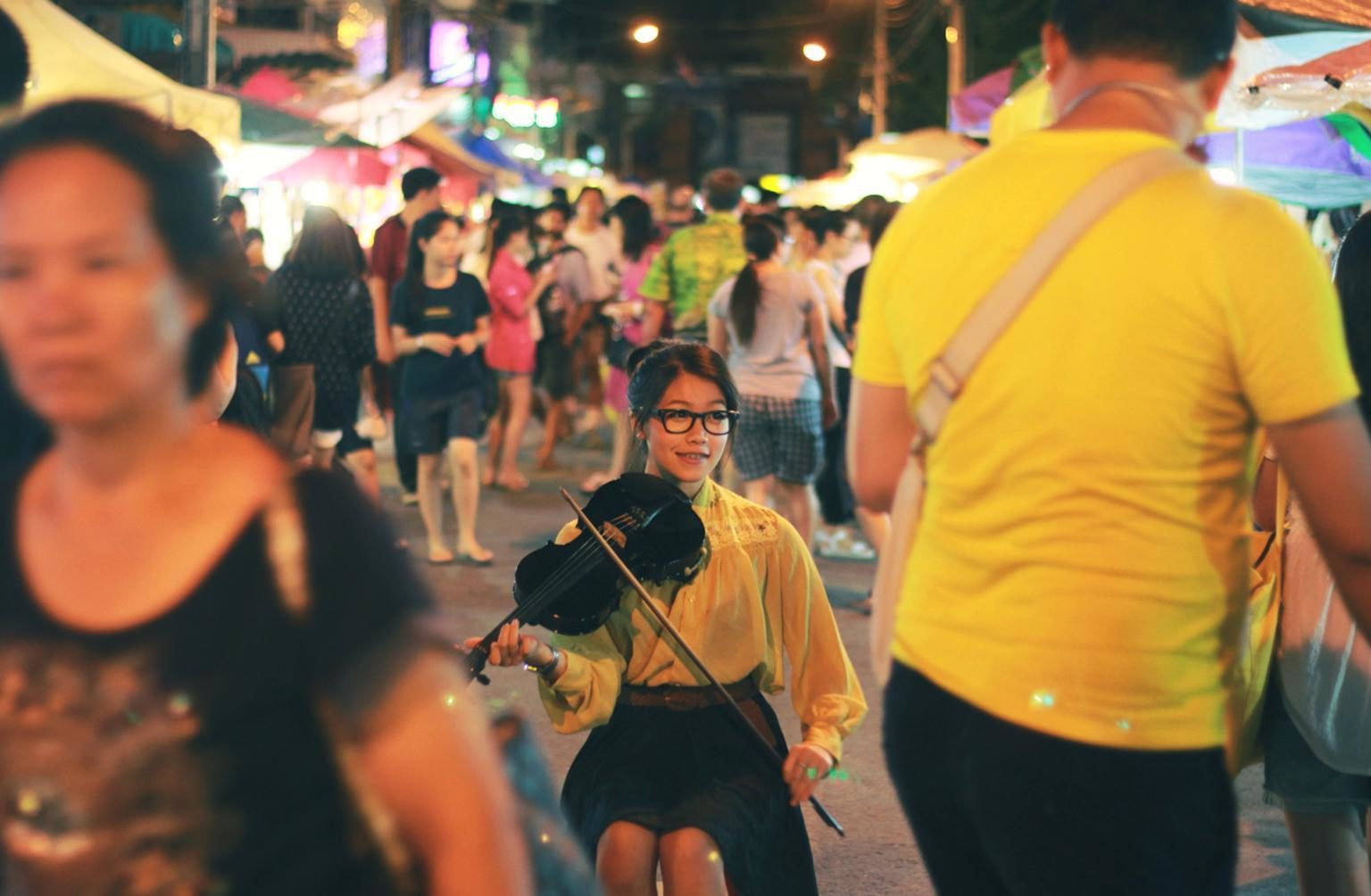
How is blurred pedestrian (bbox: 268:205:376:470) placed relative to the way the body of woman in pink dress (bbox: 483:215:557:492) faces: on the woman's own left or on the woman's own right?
on the woman's own right

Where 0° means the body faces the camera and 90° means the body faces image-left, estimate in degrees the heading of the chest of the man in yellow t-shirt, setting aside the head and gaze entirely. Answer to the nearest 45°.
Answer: approximately 180°

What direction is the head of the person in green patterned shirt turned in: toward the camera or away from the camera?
away from the camera

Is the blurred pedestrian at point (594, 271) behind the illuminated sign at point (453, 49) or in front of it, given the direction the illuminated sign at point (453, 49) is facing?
in front

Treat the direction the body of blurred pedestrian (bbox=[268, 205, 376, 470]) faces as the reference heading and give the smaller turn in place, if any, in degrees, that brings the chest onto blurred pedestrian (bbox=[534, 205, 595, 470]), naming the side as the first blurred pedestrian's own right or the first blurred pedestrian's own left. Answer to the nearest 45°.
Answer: approximately 45° to the first blurred pedestrian's own right

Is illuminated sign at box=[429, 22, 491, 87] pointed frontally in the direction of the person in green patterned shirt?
yes

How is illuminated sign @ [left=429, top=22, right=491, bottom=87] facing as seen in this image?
toward the camera

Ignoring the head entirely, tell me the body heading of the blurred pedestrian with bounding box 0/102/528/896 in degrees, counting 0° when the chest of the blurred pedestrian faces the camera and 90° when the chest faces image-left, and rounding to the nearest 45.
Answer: approximately 45°

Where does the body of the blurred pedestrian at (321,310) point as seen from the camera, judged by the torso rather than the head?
away from the camera

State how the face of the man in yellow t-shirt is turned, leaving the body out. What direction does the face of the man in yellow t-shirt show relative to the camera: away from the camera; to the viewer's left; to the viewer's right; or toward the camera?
away from the camera

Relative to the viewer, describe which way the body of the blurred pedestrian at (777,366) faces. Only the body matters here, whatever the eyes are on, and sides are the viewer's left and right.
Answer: facing away from the viewer

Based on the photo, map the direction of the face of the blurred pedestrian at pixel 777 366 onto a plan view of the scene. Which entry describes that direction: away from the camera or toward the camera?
away from the camera

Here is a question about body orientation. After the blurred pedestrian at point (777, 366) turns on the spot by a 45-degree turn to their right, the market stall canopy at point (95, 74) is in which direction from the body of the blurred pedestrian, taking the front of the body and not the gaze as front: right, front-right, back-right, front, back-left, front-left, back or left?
back-left

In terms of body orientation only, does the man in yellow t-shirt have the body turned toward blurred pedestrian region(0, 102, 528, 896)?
no
